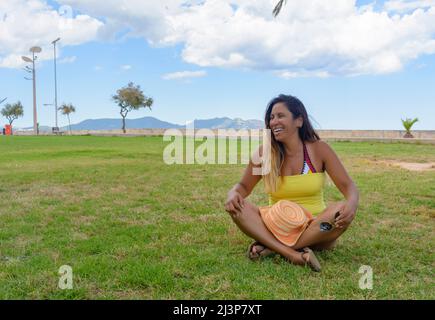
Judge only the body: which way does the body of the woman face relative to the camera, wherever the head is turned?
toward the camera

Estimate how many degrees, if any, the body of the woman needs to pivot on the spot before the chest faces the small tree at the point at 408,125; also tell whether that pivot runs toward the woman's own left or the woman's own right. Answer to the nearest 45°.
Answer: approximately 180°
